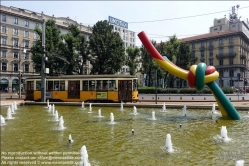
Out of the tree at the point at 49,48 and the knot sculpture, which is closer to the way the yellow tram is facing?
the knot sculpture

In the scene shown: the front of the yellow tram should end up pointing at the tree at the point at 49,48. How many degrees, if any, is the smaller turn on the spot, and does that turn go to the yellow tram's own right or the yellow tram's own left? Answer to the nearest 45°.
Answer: approximately 90° to the yellow tram's own left

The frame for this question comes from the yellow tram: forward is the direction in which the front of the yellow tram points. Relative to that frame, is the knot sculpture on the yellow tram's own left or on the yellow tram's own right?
on the yellow tram's own right

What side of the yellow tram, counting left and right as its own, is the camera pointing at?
right
